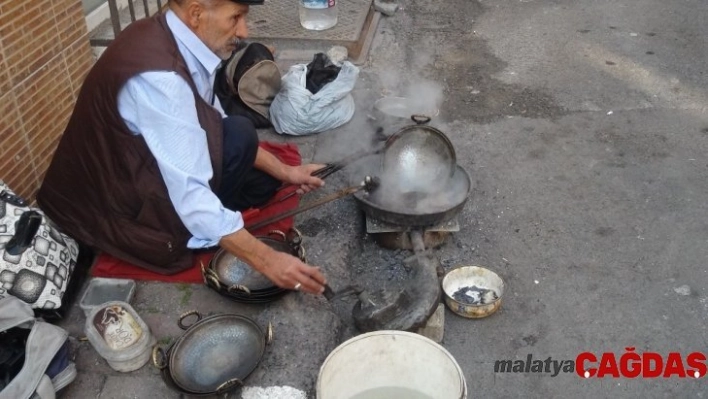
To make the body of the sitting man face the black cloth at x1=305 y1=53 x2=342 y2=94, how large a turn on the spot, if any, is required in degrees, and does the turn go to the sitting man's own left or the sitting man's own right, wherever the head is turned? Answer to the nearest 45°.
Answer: approximately 45° to the sitting man's own left

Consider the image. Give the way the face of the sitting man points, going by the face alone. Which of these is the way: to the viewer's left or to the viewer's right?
to the viewer's right

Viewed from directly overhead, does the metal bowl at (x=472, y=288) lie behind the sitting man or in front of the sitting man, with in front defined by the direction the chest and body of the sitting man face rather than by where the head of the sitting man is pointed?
in front

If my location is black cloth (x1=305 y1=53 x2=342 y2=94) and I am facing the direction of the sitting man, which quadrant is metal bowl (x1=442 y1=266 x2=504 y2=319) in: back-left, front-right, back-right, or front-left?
front-left

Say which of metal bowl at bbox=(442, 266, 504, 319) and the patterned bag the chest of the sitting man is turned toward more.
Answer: the metal bowl

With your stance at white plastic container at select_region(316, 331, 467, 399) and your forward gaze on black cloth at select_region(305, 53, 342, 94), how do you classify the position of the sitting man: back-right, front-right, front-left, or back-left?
front-left

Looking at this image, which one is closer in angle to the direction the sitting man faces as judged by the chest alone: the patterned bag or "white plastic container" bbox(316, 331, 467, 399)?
the white plastic container

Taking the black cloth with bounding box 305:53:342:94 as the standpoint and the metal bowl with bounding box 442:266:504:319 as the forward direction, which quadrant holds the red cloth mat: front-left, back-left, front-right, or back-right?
front-right

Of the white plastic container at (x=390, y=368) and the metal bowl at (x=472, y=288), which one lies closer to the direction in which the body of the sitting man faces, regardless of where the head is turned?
the metal bowl

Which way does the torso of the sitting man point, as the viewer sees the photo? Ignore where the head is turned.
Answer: to the viewer's right

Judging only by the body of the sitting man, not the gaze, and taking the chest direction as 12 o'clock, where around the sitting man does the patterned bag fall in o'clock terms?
The patterned bag is roughly at 6 o'clock from the sitting man.

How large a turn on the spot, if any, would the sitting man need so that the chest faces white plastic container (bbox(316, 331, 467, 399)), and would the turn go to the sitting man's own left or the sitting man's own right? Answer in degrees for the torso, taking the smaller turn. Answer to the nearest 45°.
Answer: approximately 45° to the sitting man's own right
